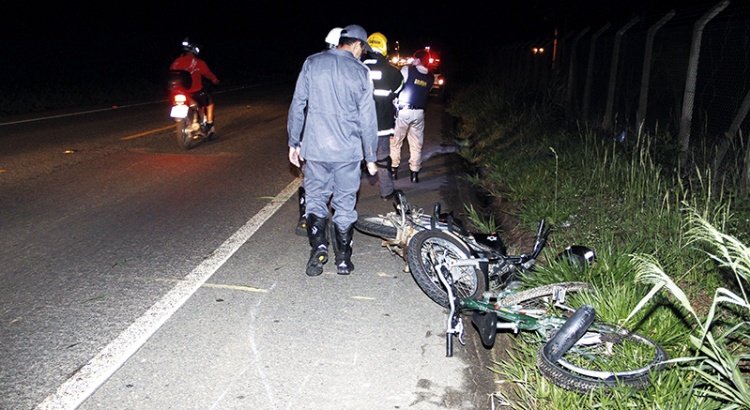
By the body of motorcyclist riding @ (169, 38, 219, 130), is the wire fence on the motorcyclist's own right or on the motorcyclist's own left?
on the motorcyclist's own right

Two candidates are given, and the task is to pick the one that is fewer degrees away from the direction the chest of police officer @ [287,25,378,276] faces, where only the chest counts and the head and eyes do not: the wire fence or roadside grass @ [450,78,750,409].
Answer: the wire fence

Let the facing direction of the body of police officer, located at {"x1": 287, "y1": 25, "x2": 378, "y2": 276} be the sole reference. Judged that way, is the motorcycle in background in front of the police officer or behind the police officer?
in front

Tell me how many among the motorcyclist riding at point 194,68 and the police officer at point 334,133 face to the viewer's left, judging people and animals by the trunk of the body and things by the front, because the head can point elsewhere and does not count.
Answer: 0

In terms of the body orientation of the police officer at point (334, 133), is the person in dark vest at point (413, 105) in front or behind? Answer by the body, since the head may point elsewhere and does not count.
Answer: in front

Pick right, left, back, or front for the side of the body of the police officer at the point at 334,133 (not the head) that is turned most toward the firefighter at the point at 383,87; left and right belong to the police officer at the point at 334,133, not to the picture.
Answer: front

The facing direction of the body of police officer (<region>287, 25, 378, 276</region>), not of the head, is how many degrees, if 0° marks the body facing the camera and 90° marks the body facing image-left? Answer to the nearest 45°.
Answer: approximately 180°

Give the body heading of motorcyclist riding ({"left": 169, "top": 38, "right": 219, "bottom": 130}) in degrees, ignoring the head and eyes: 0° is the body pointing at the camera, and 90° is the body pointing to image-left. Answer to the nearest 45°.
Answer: approximately 225°

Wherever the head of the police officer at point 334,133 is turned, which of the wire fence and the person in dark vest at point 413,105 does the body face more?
the person in dark vest

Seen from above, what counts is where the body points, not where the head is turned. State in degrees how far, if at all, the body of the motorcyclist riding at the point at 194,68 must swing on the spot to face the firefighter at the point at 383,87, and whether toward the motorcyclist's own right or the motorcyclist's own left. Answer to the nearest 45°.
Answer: approximately 135° to the motorcyclist's own right

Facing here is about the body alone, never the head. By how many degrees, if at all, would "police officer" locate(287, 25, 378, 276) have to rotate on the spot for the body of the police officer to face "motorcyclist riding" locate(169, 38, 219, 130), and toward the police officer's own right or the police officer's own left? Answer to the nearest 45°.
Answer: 0° — they already face them

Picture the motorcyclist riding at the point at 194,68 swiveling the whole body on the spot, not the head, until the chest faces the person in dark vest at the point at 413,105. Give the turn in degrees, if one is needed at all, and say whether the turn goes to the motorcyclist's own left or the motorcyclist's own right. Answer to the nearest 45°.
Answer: approximately 90° to the motorcyclist's own right
